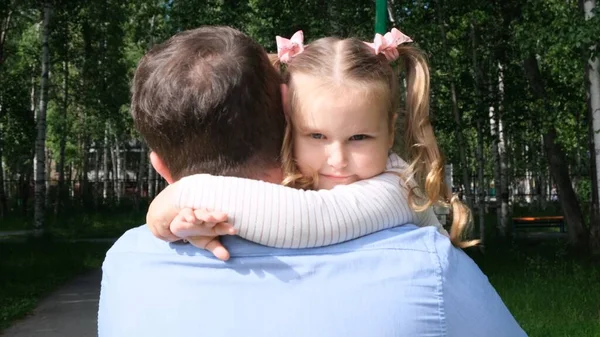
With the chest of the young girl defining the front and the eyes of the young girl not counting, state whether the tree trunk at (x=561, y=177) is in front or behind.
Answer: behind

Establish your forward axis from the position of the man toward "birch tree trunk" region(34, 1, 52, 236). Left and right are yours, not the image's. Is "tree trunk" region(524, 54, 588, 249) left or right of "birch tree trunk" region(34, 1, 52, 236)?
right

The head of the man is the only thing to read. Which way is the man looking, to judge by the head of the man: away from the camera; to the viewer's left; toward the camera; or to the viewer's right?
away from the camera

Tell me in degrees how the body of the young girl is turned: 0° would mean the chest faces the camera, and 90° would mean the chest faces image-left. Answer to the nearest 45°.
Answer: approximately 0°

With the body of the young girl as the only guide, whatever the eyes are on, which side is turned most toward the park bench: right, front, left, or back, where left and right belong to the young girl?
back

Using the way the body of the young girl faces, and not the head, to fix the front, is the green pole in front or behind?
behind
